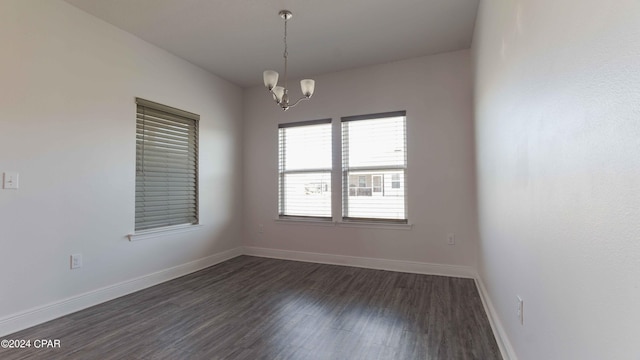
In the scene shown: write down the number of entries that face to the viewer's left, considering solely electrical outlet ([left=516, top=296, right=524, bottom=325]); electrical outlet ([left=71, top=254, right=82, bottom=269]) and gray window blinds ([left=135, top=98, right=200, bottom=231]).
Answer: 1

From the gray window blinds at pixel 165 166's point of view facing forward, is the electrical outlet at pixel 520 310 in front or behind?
in front

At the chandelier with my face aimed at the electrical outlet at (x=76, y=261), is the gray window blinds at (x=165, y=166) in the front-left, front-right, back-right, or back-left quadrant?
front-right

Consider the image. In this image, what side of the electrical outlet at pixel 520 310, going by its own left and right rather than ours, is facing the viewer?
left

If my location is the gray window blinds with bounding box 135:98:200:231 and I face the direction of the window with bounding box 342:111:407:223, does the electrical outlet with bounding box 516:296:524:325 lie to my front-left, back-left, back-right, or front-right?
front-right

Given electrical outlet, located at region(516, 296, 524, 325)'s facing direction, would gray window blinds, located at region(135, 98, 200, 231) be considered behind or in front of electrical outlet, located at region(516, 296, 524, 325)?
in front

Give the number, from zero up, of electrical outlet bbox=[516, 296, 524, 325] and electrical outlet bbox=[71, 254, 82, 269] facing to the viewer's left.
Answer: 1

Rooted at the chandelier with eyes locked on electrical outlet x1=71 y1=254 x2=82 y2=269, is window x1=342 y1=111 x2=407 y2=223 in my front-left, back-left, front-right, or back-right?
back-right

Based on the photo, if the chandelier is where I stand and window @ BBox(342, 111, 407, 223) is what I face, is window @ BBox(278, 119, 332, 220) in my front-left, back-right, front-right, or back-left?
front-left

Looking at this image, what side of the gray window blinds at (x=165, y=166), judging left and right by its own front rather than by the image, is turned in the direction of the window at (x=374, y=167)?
front

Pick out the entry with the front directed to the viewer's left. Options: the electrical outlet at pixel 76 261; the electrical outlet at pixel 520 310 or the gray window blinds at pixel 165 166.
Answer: the electrical outlet at pixel 520 310

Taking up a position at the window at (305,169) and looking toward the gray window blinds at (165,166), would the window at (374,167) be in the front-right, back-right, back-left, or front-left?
back-left

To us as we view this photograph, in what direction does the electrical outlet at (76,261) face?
facing the viewer and to the right of the viewer
